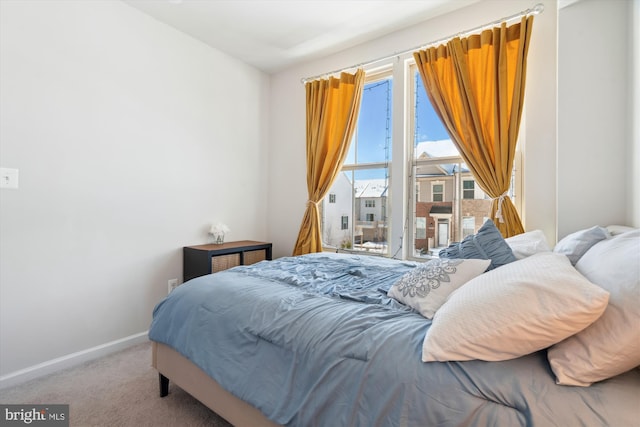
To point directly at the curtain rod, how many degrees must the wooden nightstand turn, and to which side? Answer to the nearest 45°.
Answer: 0° — it already faces it

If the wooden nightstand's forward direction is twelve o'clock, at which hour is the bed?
The bed is roughly at 1 o'clock from the wooden nightstand.

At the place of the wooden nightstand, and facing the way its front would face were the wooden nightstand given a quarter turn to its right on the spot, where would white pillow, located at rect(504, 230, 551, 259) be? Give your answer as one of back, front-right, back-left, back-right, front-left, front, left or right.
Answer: left

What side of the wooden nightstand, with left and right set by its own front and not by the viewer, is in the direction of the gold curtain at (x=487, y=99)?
front

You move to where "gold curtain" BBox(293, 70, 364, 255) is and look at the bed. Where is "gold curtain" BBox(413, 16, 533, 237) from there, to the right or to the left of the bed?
left
